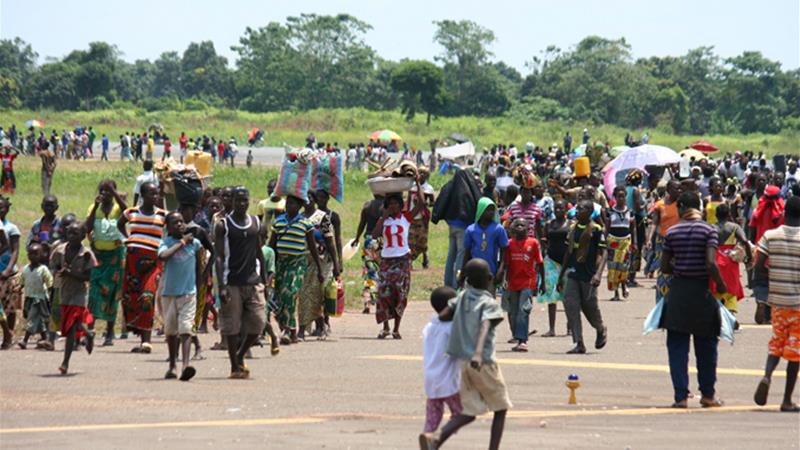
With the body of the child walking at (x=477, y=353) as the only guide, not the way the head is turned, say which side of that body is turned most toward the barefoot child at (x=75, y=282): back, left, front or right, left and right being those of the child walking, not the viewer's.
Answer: left

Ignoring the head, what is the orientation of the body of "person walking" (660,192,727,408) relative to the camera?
away from the camera

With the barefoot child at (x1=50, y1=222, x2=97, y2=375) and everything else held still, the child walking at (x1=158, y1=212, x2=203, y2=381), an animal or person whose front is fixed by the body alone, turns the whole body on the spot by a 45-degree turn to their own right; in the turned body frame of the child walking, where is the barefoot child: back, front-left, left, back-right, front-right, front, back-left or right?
right

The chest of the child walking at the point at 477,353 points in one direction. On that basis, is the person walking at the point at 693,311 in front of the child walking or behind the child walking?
in front

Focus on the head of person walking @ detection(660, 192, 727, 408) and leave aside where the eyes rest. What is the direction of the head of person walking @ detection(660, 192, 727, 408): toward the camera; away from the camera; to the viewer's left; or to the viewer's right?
away from the camera

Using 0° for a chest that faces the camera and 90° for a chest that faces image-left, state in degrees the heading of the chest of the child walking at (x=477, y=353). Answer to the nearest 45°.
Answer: approximately 225°

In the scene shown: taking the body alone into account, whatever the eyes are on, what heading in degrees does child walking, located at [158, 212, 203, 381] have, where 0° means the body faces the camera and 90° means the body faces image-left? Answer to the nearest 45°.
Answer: approximately 0°

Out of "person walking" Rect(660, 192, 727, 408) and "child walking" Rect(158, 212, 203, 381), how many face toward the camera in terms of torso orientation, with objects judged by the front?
1

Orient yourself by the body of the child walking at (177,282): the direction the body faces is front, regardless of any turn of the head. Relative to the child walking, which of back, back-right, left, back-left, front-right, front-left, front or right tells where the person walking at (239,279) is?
left

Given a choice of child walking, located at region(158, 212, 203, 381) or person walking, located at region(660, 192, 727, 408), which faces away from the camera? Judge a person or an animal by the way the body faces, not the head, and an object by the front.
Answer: the person walking
